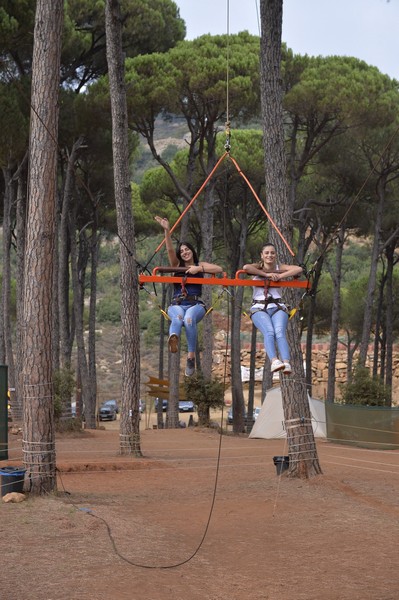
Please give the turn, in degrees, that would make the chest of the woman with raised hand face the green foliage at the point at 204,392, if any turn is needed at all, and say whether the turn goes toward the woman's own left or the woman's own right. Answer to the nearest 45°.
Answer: approximately 180°

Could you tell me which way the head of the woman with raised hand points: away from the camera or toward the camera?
toward the camera

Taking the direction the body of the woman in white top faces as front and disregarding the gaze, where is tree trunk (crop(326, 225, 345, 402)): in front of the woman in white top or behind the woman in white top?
behind

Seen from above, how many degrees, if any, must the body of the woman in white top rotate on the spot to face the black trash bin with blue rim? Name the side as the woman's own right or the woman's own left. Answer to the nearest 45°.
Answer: approximately 135° to the woman's own right

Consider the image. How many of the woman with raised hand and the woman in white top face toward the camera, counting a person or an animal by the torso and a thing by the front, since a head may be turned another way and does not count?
2

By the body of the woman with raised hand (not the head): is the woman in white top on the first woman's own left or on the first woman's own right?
on the first woman's own left

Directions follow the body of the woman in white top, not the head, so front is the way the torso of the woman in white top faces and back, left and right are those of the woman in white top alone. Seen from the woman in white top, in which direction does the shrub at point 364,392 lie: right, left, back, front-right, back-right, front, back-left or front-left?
back

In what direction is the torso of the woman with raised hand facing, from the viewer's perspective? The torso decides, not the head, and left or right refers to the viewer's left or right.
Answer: facing the viewer

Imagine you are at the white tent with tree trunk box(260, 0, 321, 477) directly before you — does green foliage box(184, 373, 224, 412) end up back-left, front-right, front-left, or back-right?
back-right

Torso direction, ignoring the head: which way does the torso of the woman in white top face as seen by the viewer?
toward the camera

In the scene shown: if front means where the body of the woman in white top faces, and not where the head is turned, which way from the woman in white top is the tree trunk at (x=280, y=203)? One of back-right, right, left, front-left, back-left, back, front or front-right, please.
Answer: back

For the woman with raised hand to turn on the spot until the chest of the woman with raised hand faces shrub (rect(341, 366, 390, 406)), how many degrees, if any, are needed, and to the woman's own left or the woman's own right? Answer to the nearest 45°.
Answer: approximately 180°

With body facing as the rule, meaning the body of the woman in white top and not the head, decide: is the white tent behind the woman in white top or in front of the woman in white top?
behind
